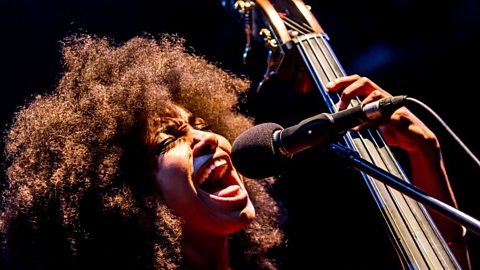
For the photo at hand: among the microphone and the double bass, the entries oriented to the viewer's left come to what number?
1

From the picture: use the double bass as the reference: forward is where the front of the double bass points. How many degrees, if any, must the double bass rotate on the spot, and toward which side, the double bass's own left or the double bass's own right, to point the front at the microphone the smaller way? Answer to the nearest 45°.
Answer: approximately 45° to the double bass's own right

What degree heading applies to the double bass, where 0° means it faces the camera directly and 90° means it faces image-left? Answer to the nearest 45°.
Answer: approximately 315°

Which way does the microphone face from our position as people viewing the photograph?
facing to the left of the viewer

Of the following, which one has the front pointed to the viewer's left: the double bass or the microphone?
the microphone
